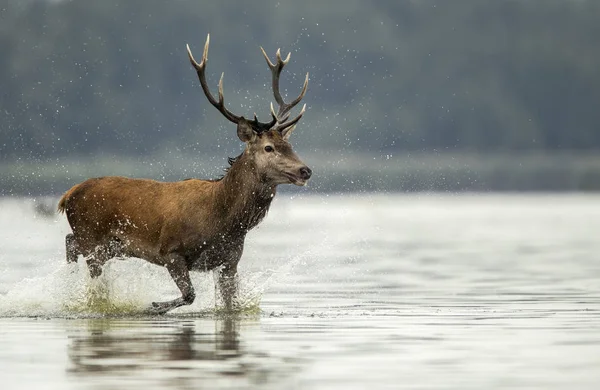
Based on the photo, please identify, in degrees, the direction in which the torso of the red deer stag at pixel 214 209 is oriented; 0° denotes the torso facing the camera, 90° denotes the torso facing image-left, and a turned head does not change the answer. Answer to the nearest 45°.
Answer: approximately 270°
